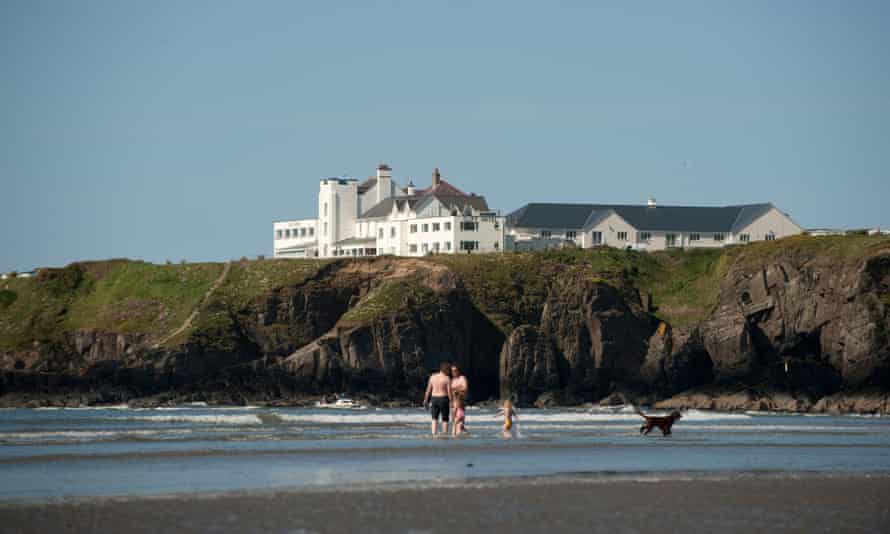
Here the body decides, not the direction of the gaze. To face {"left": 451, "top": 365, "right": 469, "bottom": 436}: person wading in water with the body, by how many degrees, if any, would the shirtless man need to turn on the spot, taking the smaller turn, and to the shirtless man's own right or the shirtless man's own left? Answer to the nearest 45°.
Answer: approximately 90° to the shirtless man's own right

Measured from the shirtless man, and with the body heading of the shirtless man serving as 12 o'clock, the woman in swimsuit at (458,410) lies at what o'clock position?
The woman in swimsuit is roughly at 2 o'clock from the shirtless man.

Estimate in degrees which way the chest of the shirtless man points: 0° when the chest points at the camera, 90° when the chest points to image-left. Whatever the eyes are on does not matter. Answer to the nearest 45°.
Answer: approximately 180°
